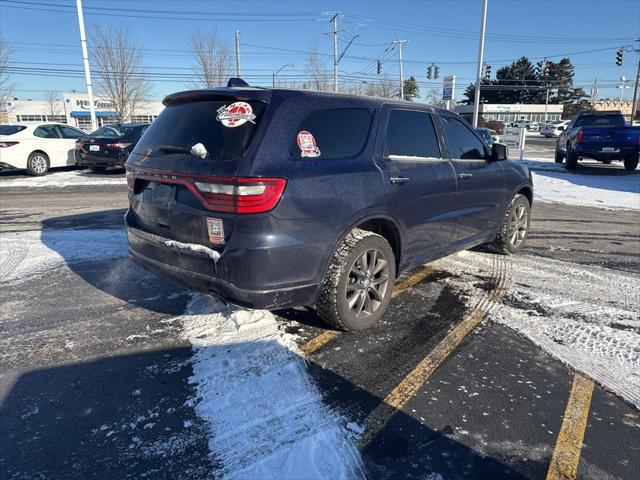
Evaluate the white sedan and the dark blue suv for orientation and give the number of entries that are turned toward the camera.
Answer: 0

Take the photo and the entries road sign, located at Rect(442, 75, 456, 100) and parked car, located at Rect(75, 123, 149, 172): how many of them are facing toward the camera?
1

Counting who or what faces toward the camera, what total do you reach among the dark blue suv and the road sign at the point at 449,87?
1

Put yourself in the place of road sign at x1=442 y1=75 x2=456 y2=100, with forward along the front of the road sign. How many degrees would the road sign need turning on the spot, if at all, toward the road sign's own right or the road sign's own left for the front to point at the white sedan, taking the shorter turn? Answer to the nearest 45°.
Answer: approximately 45° to the road sign's own right

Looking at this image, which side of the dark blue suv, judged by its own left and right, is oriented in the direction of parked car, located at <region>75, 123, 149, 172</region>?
left

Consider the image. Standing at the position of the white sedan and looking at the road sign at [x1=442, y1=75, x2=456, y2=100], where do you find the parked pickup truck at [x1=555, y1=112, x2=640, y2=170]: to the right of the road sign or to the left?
right

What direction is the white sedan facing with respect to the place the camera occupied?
facing away from the viewer and to the right of the viewer

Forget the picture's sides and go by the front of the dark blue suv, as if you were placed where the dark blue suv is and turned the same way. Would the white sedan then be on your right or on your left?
on your left

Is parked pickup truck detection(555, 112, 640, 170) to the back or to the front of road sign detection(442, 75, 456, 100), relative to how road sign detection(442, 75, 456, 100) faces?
to the front

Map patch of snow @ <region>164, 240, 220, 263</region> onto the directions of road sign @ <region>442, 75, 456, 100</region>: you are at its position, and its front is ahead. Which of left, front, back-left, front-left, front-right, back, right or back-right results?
front

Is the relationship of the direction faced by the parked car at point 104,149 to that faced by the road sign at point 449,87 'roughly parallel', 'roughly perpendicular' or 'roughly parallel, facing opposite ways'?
roughly parallel, facing opposite ways

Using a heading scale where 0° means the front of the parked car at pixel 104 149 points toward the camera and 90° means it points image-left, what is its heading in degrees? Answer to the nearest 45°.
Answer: approximately 225°

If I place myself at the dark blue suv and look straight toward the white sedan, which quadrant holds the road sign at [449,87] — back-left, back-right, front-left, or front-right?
front-right

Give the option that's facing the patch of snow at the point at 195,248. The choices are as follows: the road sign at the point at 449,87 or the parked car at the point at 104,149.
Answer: the road sign

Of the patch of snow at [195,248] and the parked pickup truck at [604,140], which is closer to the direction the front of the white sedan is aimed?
the parked pickup truck

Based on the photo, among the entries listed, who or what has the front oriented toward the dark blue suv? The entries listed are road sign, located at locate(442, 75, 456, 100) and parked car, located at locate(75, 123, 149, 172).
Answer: the road sign

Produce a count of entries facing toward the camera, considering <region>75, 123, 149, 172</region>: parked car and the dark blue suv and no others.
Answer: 0

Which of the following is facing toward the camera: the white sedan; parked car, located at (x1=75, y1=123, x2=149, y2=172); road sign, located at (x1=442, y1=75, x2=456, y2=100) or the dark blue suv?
the road sign

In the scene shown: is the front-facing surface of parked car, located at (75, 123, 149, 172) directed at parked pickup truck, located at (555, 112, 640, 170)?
no

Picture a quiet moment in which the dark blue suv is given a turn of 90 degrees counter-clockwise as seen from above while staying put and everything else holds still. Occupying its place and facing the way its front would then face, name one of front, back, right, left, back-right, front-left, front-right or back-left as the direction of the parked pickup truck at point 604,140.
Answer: right

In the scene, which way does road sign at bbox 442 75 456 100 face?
toward the camera
